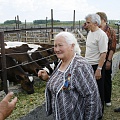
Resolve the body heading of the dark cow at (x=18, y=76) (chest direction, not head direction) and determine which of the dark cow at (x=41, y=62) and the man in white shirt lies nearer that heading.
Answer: the man in white shirt

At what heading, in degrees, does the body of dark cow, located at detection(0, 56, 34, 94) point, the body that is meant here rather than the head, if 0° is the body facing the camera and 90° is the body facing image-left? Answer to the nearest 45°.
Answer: approximately 315°

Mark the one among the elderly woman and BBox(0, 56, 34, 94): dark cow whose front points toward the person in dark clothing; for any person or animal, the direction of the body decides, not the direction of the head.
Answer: the dark cow

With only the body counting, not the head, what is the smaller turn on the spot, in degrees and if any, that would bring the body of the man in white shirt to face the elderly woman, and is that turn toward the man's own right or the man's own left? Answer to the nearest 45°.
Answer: approximately 45° to the man's own left

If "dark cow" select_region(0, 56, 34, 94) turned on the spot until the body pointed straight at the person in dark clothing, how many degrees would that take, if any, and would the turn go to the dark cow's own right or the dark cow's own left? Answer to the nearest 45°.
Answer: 0° — it already faces them

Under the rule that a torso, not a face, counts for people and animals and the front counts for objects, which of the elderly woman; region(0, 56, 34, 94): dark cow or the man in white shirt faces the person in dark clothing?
the dark cow

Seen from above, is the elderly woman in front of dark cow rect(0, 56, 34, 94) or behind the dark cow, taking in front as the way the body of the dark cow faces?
in front

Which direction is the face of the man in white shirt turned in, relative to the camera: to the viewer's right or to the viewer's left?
to the viewer's left

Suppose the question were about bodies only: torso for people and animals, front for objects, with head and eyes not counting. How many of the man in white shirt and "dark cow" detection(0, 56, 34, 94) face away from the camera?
0

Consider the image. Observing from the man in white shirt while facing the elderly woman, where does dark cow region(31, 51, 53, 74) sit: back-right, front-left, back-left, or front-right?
back-right

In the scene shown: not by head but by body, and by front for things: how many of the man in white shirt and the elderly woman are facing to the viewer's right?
0

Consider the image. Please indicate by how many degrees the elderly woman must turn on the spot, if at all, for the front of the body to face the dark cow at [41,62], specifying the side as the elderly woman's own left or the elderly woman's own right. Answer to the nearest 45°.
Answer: approximately 135° to the elderly woman's own right

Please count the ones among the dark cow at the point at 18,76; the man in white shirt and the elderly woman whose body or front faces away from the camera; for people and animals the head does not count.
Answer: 0

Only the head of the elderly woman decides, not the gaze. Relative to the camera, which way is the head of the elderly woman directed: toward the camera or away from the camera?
toward the camera

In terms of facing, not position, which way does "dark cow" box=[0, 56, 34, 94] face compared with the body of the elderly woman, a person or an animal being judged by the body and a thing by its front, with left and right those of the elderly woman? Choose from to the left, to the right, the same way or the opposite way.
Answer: to the left
